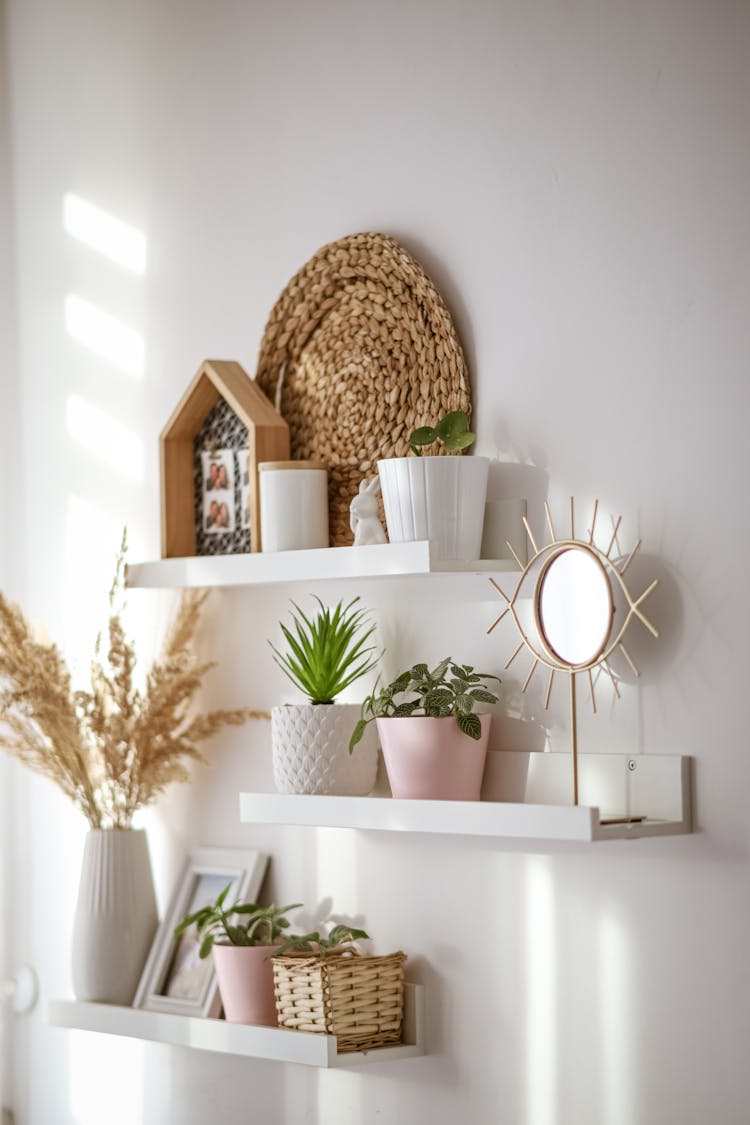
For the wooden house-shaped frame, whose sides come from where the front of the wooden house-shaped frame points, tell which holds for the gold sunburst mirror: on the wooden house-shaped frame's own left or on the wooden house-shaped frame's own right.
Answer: on the wooden house-shaped frame's own left

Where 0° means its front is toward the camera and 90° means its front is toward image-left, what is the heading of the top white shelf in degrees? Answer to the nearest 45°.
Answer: approximately 45°

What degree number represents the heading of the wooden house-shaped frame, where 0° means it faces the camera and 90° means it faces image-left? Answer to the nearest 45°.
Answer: approximately 45°

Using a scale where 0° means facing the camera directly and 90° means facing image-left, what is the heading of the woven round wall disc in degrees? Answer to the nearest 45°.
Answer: approximately 45°

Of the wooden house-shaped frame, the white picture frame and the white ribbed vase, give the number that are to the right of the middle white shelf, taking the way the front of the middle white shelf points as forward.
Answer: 3
